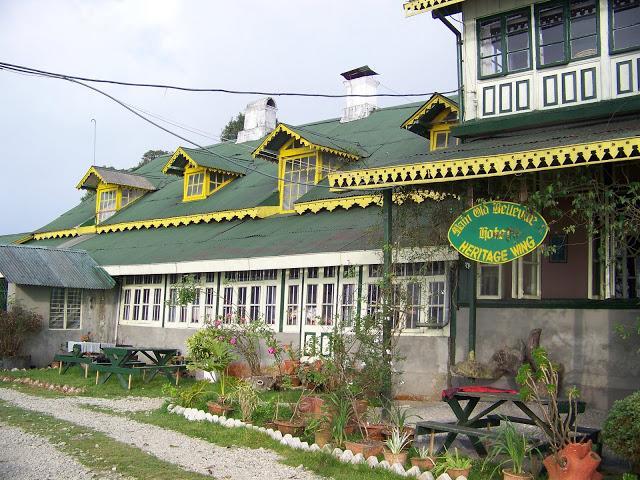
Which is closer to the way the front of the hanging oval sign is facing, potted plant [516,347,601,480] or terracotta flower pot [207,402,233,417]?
the potted plant

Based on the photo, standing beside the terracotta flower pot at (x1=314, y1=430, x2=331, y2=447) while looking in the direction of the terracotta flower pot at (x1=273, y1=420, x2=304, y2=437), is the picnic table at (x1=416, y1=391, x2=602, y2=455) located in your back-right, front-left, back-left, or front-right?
back-right

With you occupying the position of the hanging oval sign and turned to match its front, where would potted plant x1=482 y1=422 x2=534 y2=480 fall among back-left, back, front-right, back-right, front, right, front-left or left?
front

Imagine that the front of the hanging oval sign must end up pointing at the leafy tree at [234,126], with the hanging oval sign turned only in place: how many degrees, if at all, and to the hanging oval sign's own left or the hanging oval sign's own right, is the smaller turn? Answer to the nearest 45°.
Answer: approximately 135° to the hanging oval sign's own right

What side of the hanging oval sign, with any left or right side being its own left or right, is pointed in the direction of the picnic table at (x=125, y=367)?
right

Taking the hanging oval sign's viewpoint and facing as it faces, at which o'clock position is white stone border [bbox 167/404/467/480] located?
The white stone border is roughly at 2 o'clock from the hanging oval sign.

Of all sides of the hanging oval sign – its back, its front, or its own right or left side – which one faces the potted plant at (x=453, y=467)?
front

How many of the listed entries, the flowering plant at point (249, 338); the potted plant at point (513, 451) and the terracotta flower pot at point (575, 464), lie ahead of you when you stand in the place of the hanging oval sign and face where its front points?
2

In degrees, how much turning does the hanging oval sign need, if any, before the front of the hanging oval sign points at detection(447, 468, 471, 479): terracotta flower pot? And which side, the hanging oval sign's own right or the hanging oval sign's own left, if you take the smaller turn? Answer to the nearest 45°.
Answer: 0° — it already faces it

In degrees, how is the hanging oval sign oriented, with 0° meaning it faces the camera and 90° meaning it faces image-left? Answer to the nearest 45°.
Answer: approximately 0°

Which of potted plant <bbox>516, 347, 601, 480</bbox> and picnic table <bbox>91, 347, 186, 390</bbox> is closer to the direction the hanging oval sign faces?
the potted plant

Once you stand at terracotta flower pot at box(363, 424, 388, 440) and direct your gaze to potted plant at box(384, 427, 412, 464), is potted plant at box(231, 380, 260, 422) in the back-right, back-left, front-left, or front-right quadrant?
back-right

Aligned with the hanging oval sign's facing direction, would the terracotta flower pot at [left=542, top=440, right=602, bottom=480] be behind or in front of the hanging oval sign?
in front
